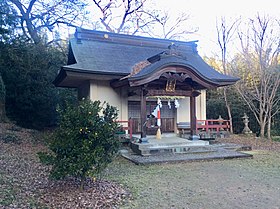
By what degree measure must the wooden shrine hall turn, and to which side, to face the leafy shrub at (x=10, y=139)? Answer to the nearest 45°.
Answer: approximately 135° to its right

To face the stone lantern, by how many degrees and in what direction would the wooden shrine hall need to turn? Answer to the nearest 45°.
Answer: approximately 90° to its left

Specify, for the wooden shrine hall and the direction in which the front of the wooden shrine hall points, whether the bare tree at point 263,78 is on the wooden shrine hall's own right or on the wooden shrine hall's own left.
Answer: on the wooden shrine hall's own left

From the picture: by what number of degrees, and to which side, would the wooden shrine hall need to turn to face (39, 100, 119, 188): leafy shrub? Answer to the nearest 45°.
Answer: approximately 45° to its right

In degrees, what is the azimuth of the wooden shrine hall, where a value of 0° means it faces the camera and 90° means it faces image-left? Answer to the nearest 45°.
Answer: approximately 315°

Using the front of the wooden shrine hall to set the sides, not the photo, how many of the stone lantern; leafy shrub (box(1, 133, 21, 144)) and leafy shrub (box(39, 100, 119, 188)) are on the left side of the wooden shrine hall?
1

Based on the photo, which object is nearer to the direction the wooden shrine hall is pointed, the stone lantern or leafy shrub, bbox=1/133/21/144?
the stone lantern

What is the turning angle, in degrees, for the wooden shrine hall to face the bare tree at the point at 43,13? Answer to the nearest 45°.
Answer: approximately 180°
